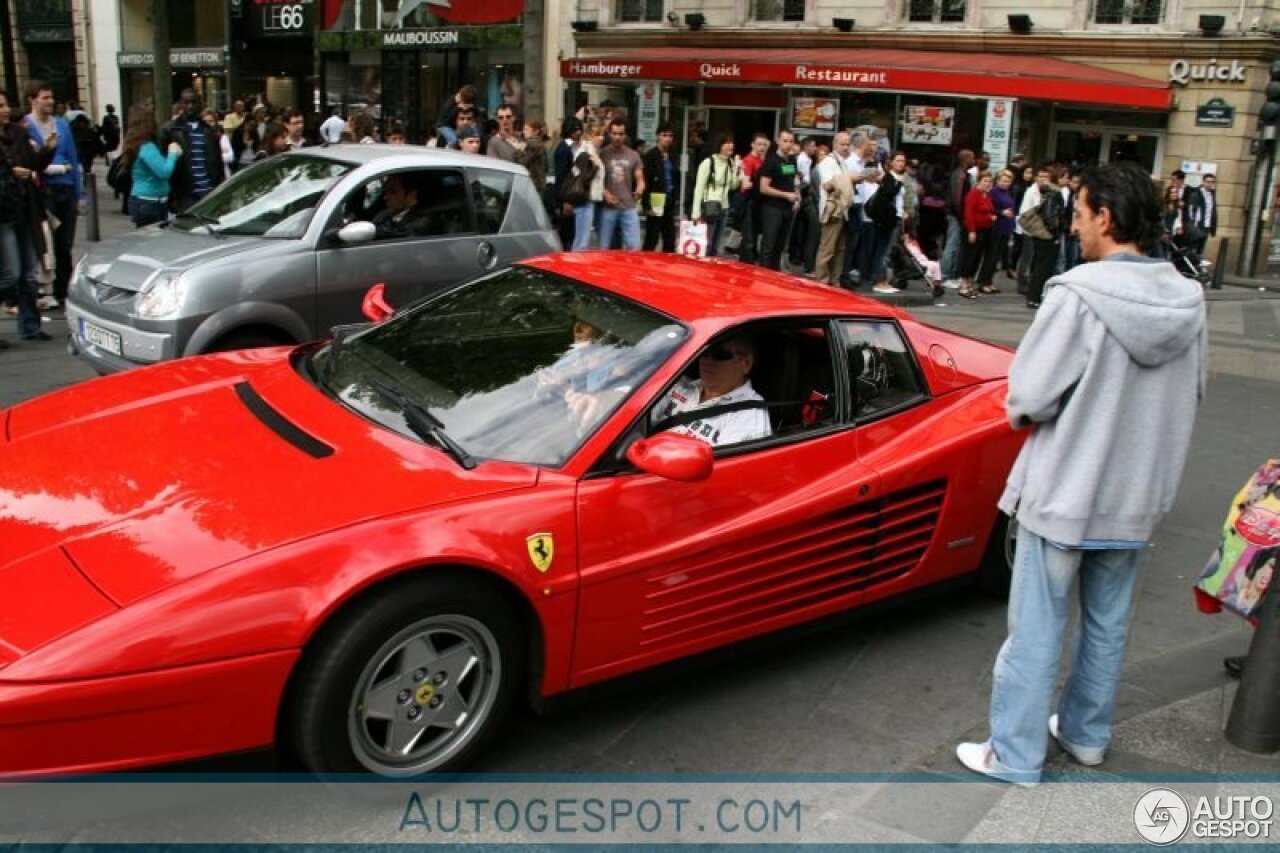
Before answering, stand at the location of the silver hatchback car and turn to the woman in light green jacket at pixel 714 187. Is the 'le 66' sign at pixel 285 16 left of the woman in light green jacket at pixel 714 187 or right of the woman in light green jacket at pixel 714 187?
left

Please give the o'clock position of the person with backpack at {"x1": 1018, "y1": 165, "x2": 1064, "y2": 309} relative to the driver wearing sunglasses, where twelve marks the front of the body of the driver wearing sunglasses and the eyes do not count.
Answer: The person with backpack is roughly at 5 o'clock from the driver wearing sunglasses.

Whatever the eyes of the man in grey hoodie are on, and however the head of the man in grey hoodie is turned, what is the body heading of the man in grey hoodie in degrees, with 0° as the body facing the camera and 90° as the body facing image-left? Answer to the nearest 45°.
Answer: approximately 135°

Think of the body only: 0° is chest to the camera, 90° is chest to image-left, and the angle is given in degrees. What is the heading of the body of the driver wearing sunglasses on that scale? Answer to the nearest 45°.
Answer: approximately 45°

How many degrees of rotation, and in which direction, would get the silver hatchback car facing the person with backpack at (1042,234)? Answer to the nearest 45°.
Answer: approximately 180°

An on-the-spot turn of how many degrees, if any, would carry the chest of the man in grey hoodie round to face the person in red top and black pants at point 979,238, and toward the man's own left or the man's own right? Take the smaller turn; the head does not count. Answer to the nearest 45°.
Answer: approximately 45° to the man's own right

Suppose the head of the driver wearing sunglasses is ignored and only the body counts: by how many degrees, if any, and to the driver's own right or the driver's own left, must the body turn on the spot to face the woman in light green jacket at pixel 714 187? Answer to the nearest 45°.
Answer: approximately 135° to the driver's own right

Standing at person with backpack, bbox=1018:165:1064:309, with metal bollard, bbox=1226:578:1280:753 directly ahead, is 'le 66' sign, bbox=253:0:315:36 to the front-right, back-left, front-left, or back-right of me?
back-right

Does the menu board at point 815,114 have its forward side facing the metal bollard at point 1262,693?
yes

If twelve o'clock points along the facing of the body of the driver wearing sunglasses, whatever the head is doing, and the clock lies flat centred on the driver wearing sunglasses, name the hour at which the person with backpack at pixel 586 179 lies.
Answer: The person with backpack is roughly at 4 o'clock from the driver wearing sunglasses.

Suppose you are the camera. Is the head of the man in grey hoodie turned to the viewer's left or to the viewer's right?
to the viewer's left

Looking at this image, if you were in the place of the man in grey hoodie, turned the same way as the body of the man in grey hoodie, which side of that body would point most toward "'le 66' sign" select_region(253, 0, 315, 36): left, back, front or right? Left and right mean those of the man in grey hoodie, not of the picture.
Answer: front

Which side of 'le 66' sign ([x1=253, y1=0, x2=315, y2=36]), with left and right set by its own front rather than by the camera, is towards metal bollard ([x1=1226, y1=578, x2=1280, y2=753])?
front

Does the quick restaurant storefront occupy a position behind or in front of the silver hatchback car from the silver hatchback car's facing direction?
behind
